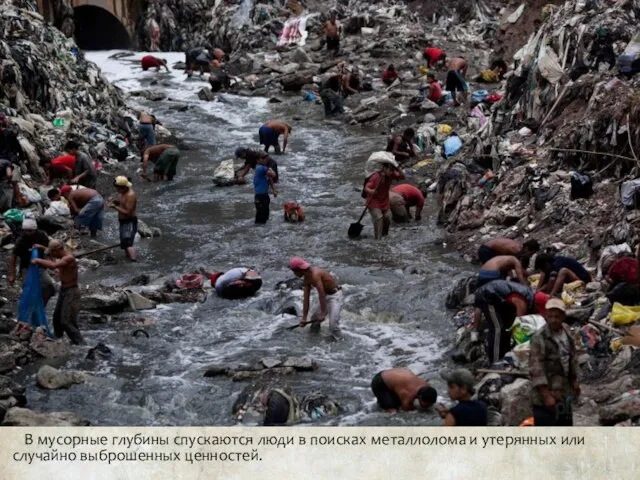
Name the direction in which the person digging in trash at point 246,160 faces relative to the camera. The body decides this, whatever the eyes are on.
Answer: to the viewer's left

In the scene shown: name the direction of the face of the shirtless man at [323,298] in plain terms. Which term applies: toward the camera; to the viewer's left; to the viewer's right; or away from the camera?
to the viewer's left

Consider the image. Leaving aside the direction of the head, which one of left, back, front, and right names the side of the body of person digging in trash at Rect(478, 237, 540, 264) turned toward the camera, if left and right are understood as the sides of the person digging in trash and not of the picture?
right

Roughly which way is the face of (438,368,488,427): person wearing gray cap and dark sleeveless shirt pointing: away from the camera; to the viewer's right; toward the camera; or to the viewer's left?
to the viewer's left

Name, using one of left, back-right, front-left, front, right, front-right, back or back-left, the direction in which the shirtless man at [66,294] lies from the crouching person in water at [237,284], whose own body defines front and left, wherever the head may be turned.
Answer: front-left

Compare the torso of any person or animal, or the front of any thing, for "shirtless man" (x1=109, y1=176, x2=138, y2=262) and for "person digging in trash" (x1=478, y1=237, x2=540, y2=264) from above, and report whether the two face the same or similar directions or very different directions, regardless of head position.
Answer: very different directions

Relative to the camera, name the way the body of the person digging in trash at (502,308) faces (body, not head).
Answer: to the viewer's right
